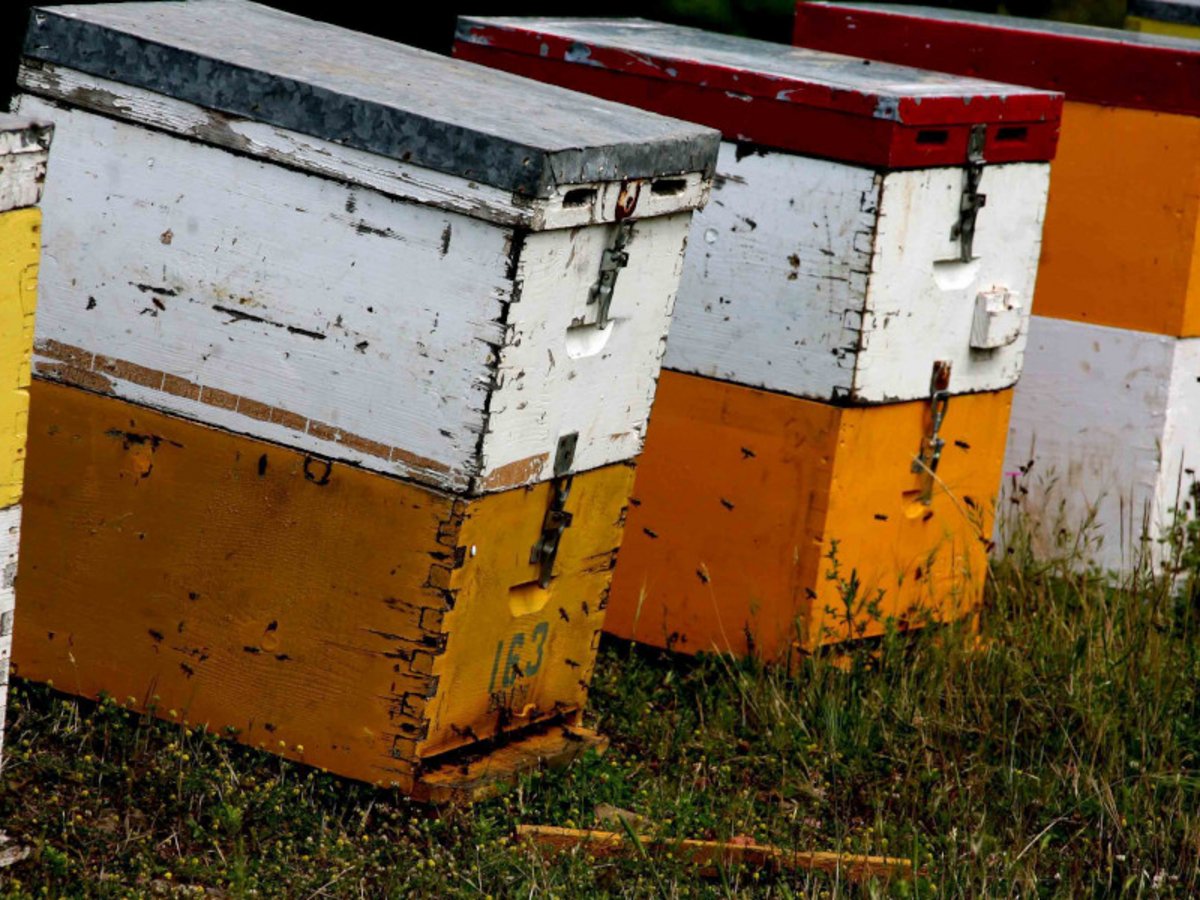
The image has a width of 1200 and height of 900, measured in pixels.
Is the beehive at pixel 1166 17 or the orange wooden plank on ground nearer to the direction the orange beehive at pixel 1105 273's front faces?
the orange wooden plank on ground

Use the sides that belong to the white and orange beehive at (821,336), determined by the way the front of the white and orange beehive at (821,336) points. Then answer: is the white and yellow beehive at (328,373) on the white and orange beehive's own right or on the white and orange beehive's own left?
on the white and orange beehive's own right

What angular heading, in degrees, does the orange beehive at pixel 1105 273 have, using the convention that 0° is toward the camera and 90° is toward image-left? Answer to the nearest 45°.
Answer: approximately 315°

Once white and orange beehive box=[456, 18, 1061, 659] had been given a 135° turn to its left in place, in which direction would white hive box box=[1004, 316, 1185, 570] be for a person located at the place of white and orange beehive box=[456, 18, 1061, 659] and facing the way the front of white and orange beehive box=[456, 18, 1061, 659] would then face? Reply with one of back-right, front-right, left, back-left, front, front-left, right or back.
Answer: front-right

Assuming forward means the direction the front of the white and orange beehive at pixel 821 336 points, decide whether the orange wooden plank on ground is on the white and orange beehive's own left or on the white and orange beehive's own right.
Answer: on the white and orange beehive's own right

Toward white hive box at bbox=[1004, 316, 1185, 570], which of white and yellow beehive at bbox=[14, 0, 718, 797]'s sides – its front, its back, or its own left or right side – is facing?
left

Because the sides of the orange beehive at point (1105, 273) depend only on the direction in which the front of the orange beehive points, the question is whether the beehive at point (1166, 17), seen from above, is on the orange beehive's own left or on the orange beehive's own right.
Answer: on the orange beehive's own left

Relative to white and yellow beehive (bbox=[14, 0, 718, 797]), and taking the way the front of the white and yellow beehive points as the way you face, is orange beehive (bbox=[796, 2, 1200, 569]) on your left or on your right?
on your left

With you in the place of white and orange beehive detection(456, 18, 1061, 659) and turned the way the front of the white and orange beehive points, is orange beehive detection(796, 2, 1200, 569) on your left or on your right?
on your left

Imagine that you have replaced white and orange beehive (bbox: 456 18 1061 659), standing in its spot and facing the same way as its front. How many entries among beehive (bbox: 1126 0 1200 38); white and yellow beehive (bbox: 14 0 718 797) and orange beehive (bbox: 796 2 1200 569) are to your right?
1

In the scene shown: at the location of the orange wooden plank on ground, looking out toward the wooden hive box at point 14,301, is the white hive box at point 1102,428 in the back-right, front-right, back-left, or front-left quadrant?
back-right

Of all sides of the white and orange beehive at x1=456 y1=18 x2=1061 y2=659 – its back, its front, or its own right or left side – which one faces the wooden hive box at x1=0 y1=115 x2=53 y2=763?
right

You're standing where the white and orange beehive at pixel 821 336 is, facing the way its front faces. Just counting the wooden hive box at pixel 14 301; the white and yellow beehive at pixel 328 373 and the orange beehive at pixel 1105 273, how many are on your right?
2

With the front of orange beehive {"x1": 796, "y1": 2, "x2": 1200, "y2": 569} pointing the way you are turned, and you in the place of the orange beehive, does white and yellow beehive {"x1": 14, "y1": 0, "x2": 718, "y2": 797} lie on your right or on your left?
on your right

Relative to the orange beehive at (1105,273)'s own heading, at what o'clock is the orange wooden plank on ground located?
The orange wooden plank on ground is roughly at 2 o'clock from the orange beehive.
